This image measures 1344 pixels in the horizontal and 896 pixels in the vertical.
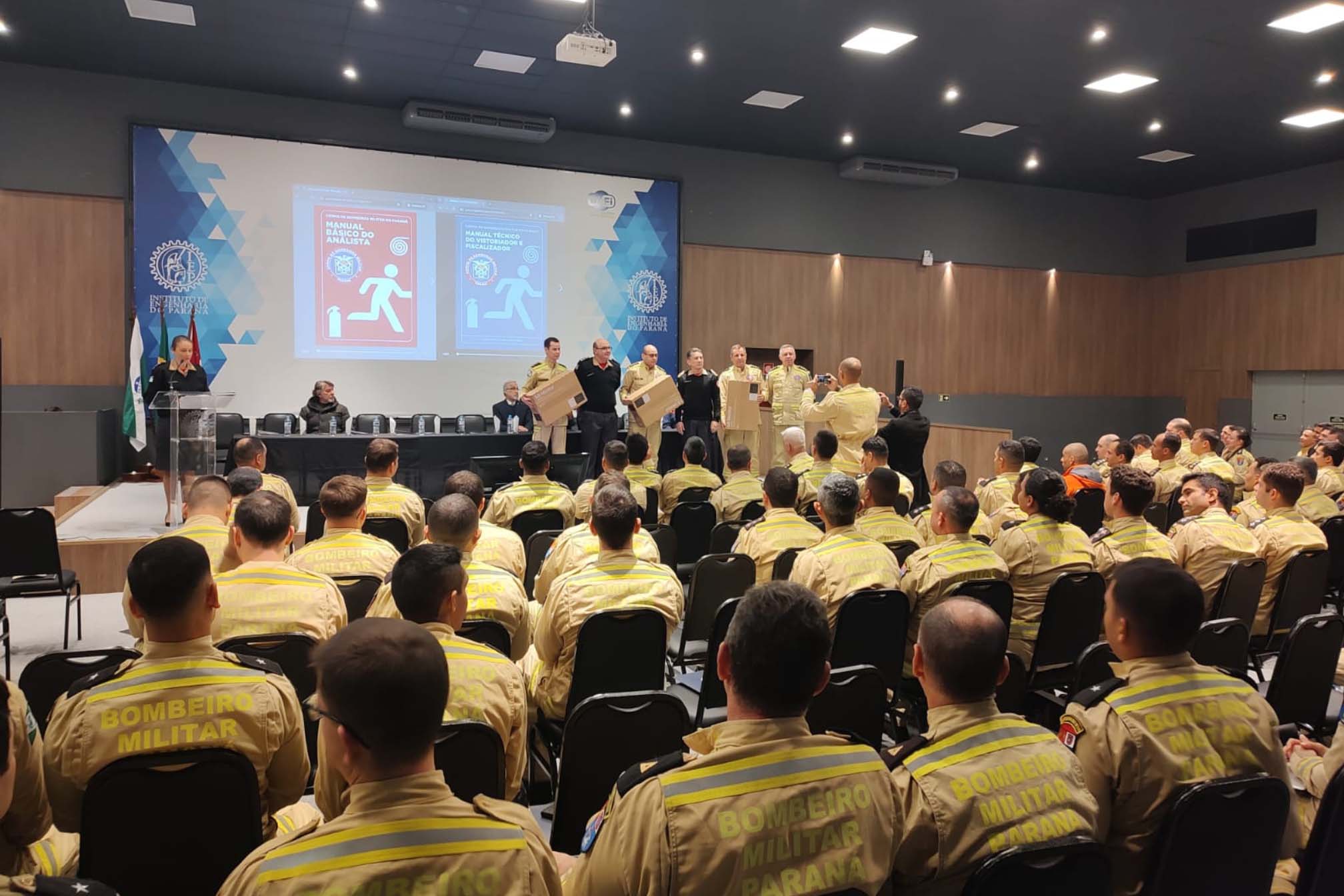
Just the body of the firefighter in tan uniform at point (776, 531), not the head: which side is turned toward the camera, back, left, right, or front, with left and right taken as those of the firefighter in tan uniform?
back

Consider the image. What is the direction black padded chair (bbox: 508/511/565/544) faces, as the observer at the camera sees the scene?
facing away from the viewer

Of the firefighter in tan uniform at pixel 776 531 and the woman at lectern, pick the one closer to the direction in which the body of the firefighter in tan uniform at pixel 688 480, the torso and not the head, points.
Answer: the woman at lectern

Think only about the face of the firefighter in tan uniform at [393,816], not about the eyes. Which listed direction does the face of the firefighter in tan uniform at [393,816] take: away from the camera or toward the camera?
away from the camera

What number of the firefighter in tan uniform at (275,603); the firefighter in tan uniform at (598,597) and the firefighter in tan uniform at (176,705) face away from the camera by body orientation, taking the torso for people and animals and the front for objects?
3

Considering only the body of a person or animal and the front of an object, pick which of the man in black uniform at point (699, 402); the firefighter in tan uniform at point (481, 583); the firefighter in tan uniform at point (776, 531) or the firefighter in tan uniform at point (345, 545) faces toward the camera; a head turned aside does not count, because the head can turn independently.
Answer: the man in black uniform

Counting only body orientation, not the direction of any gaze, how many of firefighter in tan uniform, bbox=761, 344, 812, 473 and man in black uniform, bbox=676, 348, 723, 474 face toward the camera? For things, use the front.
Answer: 2

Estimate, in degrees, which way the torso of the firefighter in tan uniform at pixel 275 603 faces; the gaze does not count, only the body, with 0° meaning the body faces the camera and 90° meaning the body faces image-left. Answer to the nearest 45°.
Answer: approximately 180°

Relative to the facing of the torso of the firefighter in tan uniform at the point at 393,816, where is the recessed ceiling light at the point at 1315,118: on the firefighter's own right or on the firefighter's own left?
on the firefighter's own right

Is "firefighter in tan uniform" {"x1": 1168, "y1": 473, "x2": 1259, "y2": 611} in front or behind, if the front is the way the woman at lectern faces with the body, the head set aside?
in front

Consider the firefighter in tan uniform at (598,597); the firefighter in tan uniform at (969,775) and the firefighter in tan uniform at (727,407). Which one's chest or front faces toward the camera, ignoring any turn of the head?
the firefighter in tan uniform at (727,407)

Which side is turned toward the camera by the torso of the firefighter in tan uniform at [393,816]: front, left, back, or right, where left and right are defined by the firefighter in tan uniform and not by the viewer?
back

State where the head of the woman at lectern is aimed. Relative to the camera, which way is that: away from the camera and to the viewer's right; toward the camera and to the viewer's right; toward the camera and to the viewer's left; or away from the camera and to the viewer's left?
toward the camera and to the viewer's right

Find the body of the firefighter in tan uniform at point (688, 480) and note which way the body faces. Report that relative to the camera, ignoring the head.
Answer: away from the camera

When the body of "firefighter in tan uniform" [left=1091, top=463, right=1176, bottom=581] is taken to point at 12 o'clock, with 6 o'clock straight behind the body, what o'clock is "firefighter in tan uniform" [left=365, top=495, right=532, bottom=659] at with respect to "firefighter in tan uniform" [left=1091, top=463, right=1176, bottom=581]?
"firefighter in tan uniform" [left=365, top=495, right=532, bottom=659] is roughly at 9 o'clock from "firefighter in tan uniform" [left=1091, top=463, right=1176, bottom=581].

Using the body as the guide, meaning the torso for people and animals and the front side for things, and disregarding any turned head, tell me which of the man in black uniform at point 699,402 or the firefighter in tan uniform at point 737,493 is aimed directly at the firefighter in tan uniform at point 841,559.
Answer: the man in black uniform
